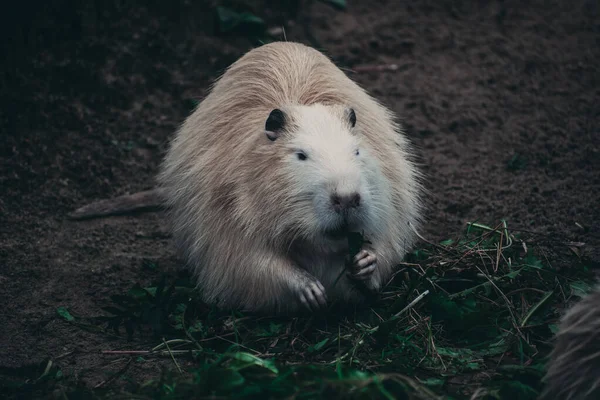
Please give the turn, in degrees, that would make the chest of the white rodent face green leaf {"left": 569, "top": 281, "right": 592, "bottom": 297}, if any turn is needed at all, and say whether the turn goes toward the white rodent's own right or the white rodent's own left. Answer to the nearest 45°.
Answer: approximately 45° to the white rodent's own left

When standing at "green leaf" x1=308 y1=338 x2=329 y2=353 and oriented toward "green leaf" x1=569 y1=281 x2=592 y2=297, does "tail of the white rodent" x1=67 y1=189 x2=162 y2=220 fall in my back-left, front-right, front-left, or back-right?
back-left

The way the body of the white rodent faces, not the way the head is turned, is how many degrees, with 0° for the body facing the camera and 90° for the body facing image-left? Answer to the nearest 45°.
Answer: approximately 315°

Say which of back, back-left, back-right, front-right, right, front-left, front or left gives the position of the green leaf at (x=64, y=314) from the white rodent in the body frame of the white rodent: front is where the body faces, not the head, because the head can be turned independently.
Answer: back-right
